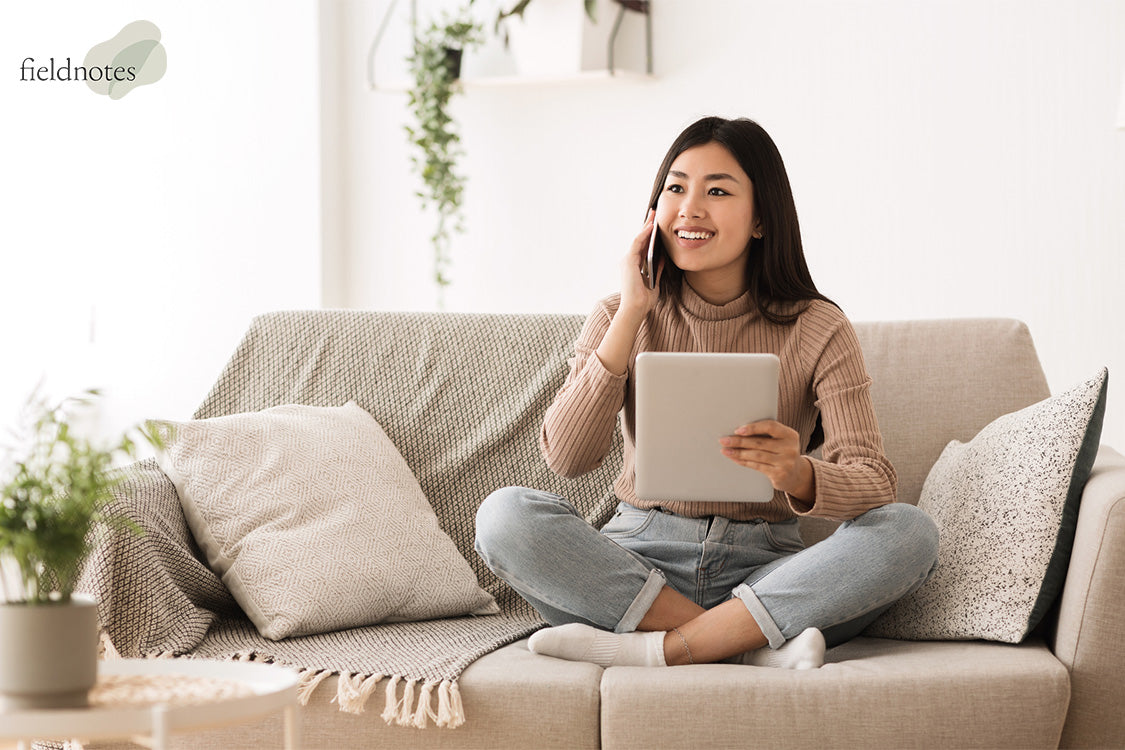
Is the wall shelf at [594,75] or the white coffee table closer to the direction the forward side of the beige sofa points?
the white coffee table

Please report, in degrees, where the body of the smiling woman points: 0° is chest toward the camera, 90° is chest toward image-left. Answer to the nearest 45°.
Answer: approximately 0°

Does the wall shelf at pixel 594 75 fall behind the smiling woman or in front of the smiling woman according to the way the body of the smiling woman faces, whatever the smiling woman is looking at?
behind

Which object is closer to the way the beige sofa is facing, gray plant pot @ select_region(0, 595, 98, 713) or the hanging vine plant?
the gray plant pot

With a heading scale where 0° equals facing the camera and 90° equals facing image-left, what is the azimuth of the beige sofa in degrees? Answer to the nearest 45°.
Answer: approximately 0°

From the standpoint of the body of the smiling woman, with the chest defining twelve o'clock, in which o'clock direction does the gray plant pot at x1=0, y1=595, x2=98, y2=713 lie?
The gray plant pot is roughly at 1 o'clock from the smiling woman.

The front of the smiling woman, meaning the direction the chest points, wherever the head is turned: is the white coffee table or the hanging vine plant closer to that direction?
the white coffee table

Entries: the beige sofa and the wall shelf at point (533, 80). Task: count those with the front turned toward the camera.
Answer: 2

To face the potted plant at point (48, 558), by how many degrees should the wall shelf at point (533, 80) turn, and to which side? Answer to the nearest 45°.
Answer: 0° — it already faces it
